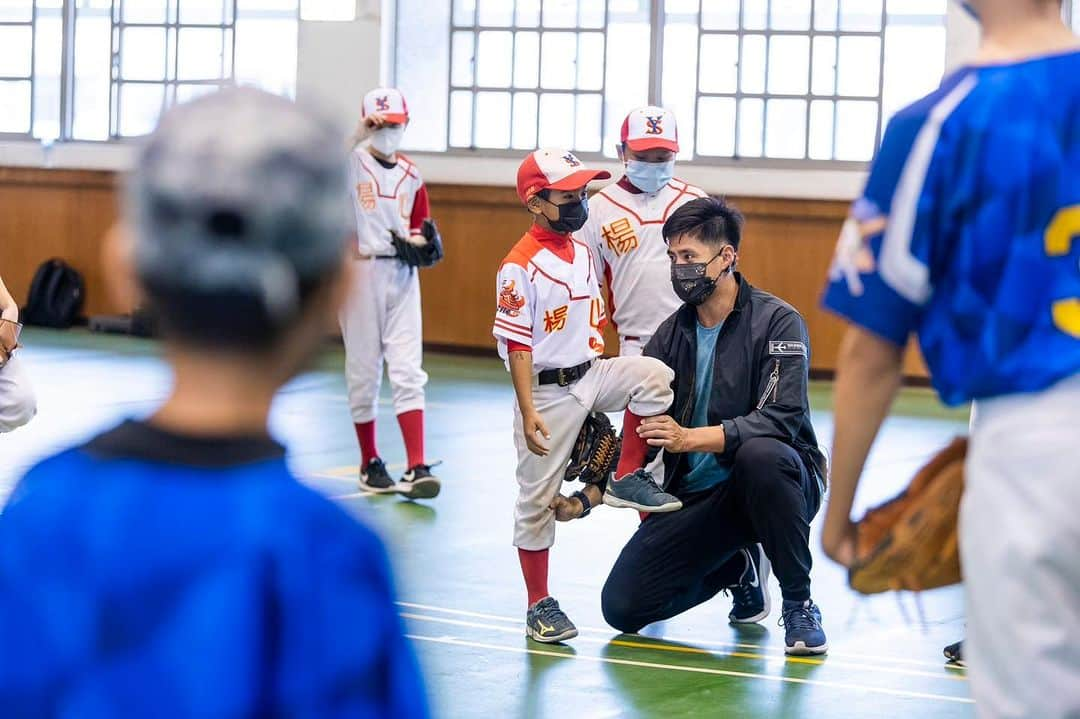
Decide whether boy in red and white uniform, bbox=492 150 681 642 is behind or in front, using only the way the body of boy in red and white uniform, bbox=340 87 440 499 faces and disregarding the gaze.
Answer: in front

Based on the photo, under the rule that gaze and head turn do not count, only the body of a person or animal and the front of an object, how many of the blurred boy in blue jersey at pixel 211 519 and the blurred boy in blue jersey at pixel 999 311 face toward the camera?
0

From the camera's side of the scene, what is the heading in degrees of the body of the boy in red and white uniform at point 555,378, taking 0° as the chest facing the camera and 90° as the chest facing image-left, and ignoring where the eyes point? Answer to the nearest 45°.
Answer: approximately 315°

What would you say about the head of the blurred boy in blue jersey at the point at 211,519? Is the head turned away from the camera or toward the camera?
away from the camera

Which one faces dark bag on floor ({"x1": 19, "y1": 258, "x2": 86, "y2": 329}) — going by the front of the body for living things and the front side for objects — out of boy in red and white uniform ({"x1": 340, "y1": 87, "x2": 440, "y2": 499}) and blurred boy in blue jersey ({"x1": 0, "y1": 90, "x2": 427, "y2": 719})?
the blurred boy in blue jersey

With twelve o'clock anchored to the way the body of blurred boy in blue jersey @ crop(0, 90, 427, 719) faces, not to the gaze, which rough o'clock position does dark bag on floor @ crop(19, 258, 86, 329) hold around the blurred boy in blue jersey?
The dark bag on floor is roughly at 12 o'clock from the blurred boy in blue jersey.

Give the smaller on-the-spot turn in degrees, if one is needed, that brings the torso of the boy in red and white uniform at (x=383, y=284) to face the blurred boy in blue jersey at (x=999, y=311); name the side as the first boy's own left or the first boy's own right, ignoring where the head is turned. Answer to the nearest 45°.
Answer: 0° — they already face them

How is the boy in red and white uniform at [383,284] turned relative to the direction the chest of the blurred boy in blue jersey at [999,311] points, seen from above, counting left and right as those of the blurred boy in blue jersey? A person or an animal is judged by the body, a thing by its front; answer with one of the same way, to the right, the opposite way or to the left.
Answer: the opposite way

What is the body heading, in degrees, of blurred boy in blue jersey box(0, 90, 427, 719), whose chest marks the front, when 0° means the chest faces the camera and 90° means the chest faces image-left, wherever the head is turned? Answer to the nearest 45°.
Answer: approximately 180°

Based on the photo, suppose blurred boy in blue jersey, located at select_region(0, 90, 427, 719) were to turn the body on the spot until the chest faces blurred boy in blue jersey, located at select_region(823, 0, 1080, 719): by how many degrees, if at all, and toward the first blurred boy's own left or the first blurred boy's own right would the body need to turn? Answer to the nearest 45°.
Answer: approximately 45° to the first blurred boy's own right

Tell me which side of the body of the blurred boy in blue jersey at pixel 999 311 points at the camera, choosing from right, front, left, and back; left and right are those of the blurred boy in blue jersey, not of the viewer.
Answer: back

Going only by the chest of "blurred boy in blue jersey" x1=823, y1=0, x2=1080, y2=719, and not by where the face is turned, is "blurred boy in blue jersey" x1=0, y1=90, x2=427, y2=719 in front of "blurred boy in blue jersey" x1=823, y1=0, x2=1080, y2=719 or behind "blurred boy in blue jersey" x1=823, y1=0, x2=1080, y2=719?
behind
